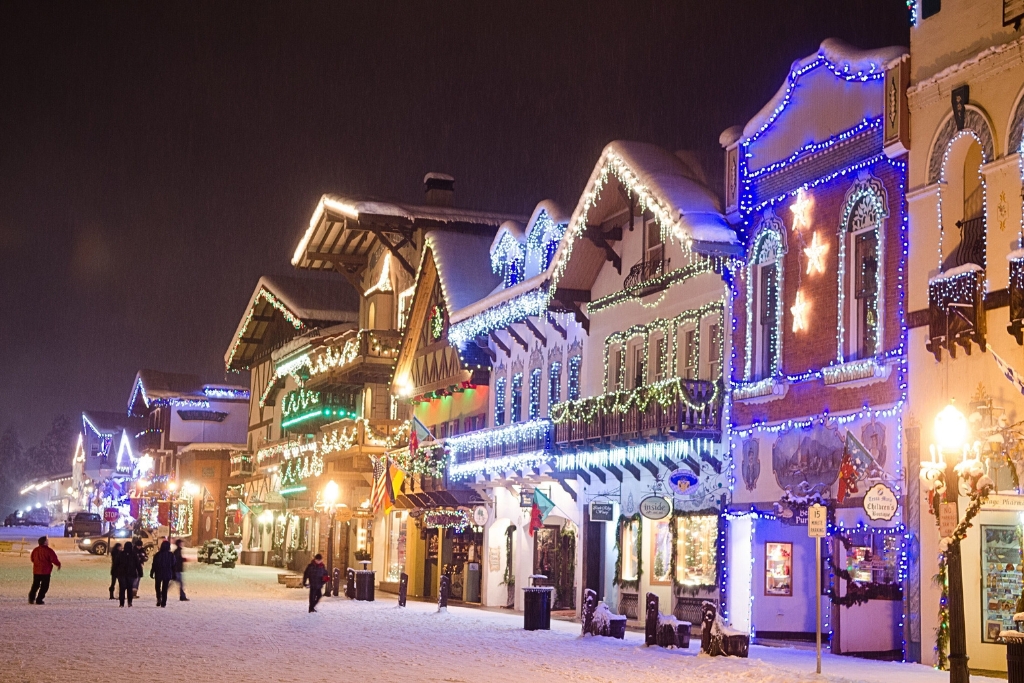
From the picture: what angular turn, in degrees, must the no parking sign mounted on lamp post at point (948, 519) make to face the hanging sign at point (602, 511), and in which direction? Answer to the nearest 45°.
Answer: approximately 135° to its right

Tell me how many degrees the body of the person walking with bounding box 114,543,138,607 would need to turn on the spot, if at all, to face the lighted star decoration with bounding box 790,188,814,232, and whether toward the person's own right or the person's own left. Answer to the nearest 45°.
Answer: approximately 135° to the person's own right

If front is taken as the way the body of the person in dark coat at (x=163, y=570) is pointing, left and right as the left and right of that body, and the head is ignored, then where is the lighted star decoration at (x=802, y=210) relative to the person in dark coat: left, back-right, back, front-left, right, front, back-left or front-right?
back-right

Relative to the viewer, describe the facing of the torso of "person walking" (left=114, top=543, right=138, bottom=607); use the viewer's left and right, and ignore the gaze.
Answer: facing away from the viewer

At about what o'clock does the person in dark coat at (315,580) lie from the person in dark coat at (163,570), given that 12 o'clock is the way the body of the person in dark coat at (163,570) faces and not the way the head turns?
the person in dark coat at (315,580) is roughly at 4 o'clock from the person in dark coat at (163,570).

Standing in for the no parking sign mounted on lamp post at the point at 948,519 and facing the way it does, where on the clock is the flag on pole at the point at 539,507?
The flag on pole is roughly at 5 o'clock from the no parking sign mounted on lamp post.

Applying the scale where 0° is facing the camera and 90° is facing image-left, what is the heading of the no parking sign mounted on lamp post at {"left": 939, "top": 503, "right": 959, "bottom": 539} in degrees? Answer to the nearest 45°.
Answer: approximately 0°

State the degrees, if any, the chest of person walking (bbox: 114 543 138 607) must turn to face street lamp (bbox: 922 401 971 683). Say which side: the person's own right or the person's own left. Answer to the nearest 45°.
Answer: approximately 135° to the person's own right

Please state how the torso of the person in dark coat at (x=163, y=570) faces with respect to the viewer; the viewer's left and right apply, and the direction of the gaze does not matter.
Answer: facing away from the viewer

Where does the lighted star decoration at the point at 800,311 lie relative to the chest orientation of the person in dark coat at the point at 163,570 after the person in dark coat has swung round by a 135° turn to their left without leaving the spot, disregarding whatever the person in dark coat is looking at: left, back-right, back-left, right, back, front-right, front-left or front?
left

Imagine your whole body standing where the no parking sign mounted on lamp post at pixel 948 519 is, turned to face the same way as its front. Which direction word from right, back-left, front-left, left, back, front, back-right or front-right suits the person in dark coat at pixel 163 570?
back-right
